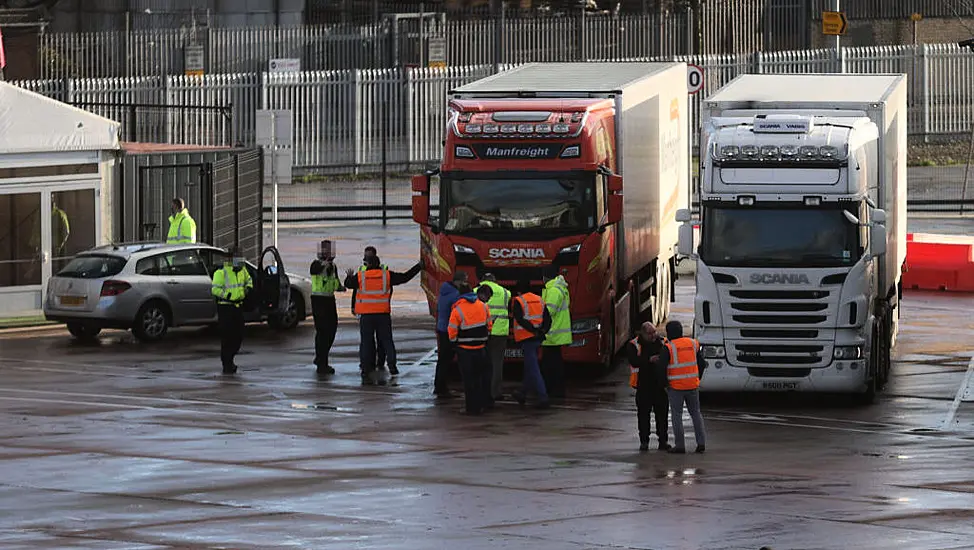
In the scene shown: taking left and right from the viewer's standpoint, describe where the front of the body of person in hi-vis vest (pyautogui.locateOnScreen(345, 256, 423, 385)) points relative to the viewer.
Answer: facing away from the viewer

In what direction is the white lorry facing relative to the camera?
toward the camera

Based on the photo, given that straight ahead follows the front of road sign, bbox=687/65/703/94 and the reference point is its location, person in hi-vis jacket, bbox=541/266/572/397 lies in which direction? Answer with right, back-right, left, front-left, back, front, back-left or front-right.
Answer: front

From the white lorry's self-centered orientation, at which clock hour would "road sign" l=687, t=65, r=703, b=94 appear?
The road sign is roughly at 6 o'clock from the white lorry.

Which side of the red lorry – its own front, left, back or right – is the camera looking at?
front

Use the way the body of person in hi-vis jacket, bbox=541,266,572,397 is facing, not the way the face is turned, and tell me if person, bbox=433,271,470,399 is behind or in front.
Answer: in front

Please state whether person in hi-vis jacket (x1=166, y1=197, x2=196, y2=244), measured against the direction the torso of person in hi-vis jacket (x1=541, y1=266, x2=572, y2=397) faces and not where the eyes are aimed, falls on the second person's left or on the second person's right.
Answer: on the second person's right

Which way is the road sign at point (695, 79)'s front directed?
toward the camera

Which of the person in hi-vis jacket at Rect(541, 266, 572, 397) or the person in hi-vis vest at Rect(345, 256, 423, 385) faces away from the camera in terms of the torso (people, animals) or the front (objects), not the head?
the person in hi-vis vest at Rect(345, 256, 423, 385)

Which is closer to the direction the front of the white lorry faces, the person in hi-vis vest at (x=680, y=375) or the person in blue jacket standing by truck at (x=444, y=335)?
the person in hi-vis vest

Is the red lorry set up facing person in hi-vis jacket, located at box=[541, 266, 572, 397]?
yes
